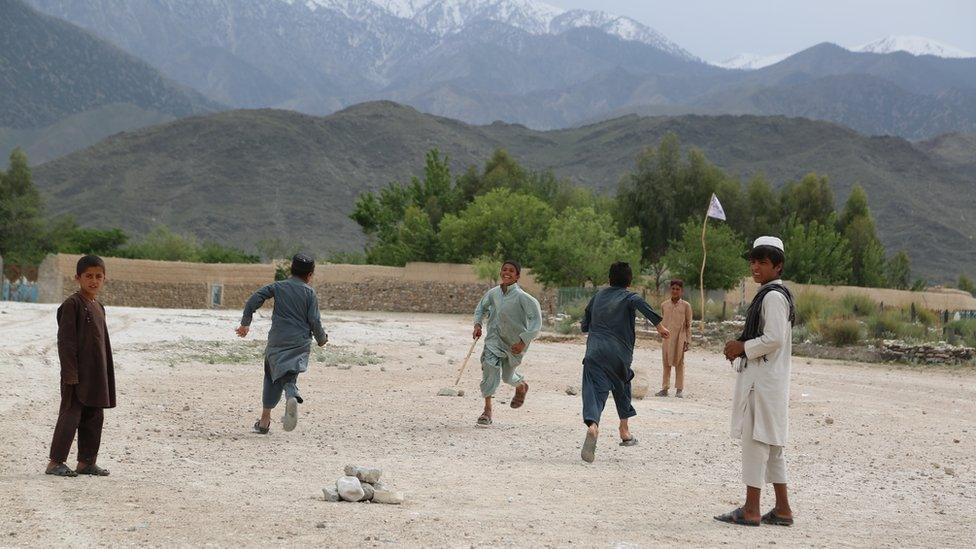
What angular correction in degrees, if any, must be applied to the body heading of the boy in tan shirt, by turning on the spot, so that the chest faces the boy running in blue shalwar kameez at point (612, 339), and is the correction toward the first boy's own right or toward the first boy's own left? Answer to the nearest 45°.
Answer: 0° — they already face them

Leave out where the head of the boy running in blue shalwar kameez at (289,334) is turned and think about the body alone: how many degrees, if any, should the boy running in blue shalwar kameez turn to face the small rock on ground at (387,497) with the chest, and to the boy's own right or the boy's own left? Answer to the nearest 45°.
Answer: approximately 135° to the boy's own right

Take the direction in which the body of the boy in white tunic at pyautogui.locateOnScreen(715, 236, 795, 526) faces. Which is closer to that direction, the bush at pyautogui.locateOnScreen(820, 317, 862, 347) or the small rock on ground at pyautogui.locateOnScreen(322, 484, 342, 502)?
the small rock on ground

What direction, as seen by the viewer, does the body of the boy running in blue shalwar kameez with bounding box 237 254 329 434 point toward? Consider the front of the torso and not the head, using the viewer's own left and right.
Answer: facing away from the viewer and to the right of the viewer

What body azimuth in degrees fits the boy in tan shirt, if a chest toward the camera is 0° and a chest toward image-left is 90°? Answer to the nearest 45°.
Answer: approximately 0°
